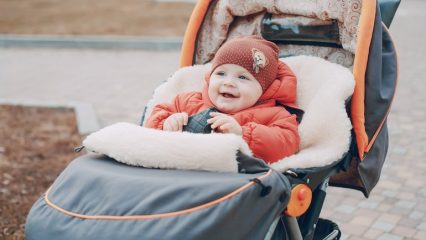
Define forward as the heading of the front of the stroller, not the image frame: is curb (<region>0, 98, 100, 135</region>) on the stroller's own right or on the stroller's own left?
on the stroller's own right

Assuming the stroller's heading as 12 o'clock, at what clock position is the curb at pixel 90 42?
The curb is roughly at 4 o'clock from the stroller.

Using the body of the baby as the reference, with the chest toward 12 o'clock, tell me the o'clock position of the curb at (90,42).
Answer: The curb is roughly at 4 o'clock from the baby.

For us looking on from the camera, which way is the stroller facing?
facing the viewer and to the left of the viewer
